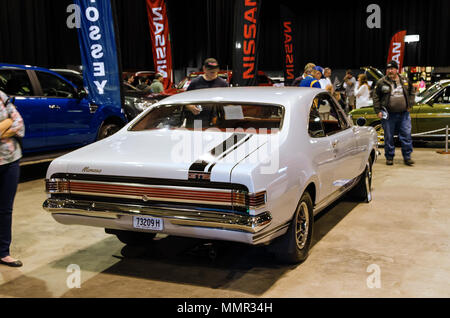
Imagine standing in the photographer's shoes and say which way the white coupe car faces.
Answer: facing away from the viewer and to the right of the viewer

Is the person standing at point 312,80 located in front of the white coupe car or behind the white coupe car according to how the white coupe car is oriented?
in front

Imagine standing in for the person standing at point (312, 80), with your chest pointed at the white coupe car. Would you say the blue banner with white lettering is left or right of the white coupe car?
right

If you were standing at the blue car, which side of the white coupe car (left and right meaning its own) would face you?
left

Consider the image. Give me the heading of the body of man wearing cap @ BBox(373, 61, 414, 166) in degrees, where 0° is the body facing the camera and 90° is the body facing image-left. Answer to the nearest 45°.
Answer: approximately 0°

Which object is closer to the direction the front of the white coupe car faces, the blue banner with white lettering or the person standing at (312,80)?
the person standing

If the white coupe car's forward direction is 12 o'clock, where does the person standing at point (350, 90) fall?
The person standing is roughly at 11 o'clock from the white coupe car.
